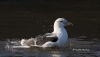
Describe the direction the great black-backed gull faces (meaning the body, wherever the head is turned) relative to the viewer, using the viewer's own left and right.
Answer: facing to the right of the viewer
